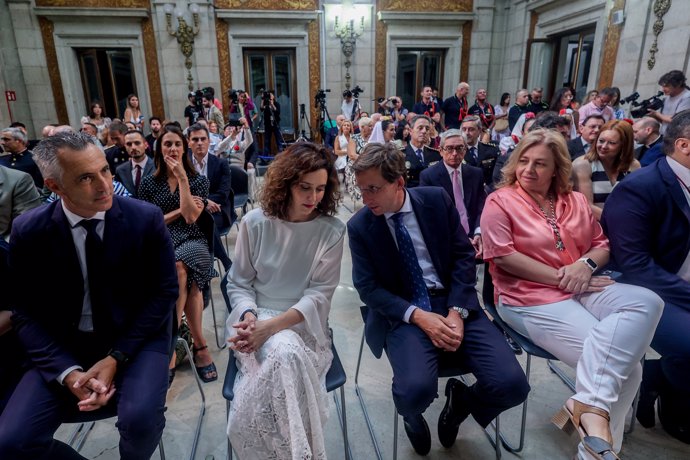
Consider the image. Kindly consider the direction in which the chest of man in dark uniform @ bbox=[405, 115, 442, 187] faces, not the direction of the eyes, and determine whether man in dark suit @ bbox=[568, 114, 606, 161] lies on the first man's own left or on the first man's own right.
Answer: on the first man's own left

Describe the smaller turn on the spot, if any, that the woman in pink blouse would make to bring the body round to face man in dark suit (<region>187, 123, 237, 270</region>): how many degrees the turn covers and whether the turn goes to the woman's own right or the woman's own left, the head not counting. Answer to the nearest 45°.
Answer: approximately 135° to the woman's own right

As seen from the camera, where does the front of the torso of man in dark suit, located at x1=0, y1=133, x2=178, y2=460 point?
toward the camera

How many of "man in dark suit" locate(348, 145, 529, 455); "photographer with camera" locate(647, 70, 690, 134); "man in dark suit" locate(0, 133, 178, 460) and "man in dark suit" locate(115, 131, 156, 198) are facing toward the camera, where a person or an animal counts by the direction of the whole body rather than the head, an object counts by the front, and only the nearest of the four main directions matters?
3

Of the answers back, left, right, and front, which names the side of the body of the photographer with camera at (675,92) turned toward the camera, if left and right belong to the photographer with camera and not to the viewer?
left

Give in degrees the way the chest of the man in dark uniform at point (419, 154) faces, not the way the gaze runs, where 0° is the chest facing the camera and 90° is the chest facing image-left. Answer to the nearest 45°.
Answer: approximately 0°

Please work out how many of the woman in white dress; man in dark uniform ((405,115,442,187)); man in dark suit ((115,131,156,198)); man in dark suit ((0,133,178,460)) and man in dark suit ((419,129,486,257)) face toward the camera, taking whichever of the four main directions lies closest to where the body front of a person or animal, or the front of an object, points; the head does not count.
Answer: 5

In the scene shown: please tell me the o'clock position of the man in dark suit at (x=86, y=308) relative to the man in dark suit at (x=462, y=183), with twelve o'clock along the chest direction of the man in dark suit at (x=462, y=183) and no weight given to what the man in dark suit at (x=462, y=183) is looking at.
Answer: the man in dark suit at (x=86, y=308) is roughly at 1 o'clock from the man in dark suit at (x=462, y=183).

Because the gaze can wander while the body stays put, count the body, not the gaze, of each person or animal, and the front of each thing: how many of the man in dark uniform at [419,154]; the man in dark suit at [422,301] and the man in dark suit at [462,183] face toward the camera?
3

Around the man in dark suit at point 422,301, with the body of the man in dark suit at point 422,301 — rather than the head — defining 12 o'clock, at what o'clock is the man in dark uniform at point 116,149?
the man in dark uniform at point 116,149 is roughly at 4 o'clock from the man in dark suit at point 422,301.

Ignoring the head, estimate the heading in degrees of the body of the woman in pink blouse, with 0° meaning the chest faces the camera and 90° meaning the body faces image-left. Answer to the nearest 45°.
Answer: approximately 315°

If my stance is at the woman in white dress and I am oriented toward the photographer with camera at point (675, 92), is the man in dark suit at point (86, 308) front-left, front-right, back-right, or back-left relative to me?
back-left

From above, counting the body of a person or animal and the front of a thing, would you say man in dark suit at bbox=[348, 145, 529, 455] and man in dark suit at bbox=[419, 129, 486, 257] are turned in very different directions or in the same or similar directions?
same or similar directions

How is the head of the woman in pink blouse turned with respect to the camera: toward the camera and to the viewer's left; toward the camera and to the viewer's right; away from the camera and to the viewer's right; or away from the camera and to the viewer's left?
toward the camera and to the viewer's left

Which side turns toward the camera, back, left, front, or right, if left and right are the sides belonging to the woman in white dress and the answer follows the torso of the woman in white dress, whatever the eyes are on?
front

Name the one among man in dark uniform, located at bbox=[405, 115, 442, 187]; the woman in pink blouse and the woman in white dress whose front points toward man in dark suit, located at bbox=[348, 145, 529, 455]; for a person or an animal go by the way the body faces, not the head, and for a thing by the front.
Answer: man in dark uniform, located at bbox=[405, 115, 442, 187]

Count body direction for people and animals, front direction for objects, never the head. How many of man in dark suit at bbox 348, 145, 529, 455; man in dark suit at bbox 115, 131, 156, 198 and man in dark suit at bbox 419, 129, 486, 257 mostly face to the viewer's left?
0
